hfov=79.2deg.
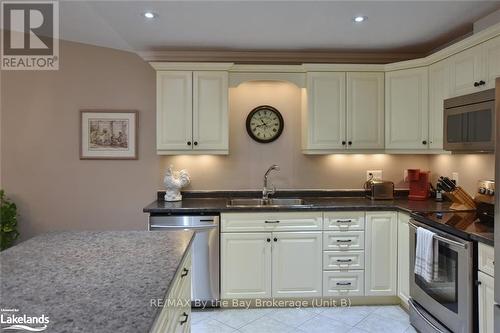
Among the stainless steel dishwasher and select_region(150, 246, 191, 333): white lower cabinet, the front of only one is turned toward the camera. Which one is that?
the stainless steel dishwasher

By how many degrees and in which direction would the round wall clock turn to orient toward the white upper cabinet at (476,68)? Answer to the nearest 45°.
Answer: approximately 45° to its left

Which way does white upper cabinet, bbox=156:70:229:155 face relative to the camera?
toward the camera

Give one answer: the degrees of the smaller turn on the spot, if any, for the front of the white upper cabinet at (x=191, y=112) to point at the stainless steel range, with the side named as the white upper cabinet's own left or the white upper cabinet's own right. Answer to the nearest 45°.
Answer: approximately 45° to the white upper cabinet's own left

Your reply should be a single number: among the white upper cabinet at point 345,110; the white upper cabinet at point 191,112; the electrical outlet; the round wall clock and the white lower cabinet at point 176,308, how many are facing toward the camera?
4

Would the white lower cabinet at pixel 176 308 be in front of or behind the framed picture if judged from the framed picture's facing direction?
in front

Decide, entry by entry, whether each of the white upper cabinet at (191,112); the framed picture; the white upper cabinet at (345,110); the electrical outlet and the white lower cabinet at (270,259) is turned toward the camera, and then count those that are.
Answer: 5

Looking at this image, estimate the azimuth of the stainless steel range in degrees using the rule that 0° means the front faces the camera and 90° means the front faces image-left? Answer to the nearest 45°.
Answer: approximately 45°

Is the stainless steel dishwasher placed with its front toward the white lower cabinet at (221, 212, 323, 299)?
no

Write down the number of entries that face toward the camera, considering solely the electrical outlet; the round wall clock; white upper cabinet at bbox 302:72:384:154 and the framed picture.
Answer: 4

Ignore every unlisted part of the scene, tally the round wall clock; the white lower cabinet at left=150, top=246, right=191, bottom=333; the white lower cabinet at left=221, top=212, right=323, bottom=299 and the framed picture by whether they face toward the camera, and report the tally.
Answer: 3

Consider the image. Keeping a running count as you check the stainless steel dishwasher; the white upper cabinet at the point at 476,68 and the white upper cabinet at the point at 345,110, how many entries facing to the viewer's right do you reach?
0

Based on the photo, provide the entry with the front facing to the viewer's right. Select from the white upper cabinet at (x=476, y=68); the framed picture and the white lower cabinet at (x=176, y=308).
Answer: the white lower cabinet

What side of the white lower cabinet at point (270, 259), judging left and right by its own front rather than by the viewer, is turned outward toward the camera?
front

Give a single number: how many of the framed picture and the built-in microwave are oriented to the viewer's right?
0

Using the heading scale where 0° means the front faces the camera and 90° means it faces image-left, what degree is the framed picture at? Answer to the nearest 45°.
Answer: approximately 0°

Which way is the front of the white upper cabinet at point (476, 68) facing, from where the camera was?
facing the viewer and to the left of the viewer

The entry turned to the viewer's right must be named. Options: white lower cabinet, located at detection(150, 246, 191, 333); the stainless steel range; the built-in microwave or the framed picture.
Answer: the white lower cabinet

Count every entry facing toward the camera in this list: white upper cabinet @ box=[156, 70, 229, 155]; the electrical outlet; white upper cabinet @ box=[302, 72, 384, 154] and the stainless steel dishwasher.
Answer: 4

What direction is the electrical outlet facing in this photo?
toward the camera
